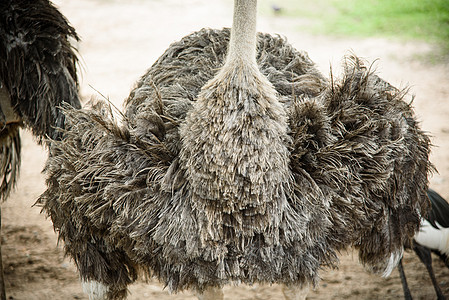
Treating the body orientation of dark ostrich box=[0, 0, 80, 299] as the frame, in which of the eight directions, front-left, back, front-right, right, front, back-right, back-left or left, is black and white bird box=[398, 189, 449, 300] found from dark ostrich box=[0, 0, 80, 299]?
back

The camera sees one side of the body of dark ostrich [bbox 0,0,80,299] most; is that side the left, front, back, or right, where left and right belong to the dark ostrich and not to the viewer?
left

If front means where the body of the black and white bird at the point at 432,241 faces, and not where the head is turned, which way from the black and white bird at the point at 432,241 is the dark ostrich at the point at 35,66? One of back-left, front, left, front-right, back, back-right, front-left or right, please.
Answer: back-right
